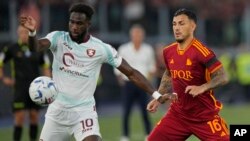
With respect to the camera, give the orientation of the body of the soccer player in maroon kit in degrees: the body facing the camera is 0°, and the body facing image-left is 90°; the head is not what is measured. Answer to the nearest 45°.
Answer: approximately 45°

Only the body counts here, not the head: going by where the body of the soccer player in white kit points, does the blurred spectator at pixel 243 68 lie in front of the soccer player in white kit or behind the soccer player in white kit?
behind

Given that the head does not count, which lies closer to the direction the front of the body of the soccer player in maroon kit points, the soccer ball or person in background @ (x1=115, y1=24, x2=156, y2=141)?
the soccer ball

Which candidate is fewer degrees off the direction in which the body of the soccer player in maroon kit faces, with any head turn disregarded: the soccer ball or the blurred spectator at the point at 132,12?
the soccer ball

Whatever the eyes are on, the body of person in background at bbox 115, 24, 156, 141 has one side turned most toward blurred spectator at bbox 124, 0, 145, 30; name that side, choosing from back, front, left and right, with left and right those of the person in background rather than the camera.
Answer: back

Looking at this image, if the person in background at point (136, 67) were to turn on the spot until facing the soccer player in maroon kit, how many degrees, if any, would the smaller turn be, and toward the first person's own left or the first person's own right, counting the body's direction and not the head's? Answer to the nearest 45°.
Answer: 0° — they already face them

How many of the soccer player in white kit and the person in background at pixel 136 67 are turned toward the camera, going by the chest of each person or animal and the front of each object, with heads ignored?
2

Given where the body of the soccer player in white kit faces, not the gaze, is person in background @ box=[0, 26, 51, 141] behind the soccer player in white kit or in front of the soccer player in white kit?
behind
